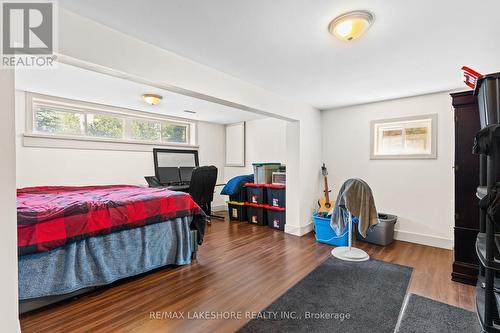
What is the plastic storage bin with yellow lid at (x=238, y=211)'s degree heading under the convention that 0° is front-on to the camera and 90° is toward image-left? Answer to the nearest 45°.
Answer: approximately 45°

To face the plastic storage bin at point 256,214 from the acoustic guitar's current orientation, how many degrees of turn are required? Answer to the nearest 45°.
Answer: approximately 90° to its right

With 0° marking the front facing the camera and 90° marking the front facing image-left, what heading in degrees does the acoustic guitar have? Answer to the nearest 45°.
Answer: approximately 0°

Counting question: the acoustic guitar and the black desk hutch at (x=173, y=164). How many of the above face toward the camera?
2

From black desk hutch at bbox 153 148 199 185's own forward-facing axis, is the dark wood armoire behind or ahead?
ahead

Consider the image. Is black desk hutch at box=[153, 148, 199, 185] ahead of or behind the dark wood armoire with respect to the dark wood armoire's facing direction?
ahead

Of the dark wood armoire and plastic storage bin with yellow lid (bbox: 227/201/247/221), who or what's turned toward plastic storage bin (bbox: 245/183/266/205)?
the dark wood armoire

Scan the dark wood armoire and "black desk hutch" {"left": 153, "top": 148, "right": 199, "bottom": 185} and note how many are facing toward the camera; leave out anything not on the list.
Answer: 1
